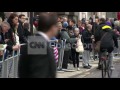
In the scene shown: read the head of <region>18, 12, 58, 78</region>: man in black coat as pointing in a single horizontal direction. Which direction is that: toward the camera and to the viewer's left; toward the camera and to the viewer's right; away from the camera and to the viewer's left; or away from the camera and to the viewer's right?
away from the camera and to the viewer's right

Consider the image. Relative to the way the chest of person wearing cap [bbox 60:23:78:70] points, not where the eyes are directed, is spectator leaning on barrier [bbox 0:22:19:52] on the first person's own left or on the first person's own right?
on the first person's own right

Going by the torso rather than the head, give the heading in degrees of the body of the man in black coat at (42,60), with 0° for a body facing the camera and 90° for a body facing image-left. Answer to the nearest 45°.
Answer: approximately 225°

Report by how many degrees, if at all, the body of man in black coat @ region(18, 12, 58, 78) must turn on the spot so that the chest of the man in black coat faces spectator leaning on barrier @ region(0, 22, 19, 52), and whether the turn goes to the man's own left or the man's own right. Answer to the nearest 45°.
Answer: approximately 45° to the man's own left

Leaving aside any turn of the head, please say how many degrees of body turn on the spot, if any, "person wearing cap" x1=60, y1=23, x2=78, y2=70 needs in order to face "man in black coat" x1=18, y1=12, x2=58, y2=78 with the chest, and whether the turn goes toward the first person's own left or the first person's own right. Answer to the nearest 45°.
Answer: approximately 90° to the first person's own right
